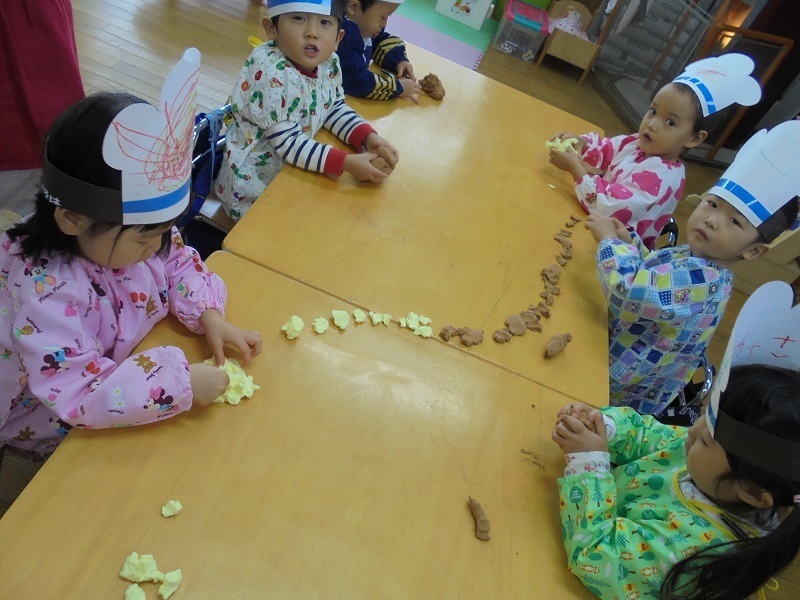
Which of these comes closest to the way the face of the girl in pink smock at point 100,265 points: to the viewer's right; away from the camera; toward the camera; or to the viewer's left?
to the viewer's right

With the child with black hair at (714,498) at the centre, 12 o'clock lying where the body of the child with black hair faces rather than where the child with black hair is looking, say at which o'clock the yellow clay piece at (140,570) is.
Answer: The yellow clay piece is roughly at 10 o'clock from the child with black hair.

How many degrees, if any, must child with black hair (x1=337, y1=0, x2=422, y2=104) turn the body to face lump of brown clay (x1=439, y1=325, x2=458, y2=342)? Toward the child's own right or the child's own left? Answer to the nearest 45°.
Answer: approximately 45° to the child's own right

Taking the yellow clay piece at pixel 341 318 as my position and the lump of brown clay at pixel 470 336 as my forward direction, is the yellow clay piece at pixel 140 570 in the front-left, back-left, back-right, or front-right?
back-right

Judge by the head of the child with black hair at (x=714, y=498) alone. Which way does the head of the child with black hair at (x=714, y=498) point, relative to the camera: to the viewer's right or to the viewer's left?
to the viewer's left

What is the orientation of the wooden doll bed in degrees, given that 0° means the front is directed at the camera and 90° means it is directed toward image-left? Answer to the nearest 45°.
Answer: approximately 45°

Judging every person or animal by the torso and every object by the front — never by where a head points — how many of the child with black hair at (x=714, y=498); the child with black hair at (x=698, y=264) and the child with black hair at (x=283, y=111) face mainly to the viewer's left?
2

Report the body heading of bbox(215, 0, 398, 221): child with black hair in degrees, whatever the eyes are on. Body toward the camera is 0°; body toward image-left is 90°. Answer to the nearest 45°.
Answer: approximately 315°

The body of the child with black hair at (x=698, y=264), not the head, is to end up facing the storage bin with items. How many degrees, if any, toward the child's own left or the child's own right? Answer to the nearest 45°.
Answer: approximately 45° to the child's own right

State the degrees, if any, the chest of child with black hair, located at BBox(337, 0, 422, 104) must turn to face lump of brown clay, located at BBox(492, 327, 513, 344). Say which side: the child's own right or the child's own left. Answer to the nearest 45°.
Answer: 0° — they already face it

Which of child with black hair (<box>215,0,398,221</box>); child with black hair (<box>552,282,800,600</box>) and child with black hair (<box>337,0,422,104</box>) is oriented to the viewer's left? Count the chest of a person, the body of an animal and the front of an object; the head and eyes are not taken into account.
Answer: child with black hair (<box>552,282,800,600</box>)

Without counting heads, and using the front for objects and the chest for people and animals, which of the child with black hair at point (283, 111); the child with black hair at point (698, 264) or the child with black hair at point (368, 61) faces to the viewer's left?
the child with black hair at point (698, 264)

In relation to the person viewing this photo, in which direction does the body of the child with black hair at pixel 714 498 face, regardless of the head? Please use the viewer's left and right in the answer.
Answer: facing to the left of the viewer
